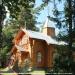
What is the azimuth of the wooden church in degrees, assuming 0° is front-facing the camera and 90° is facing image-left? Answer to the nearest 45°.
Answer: approximately 45°
